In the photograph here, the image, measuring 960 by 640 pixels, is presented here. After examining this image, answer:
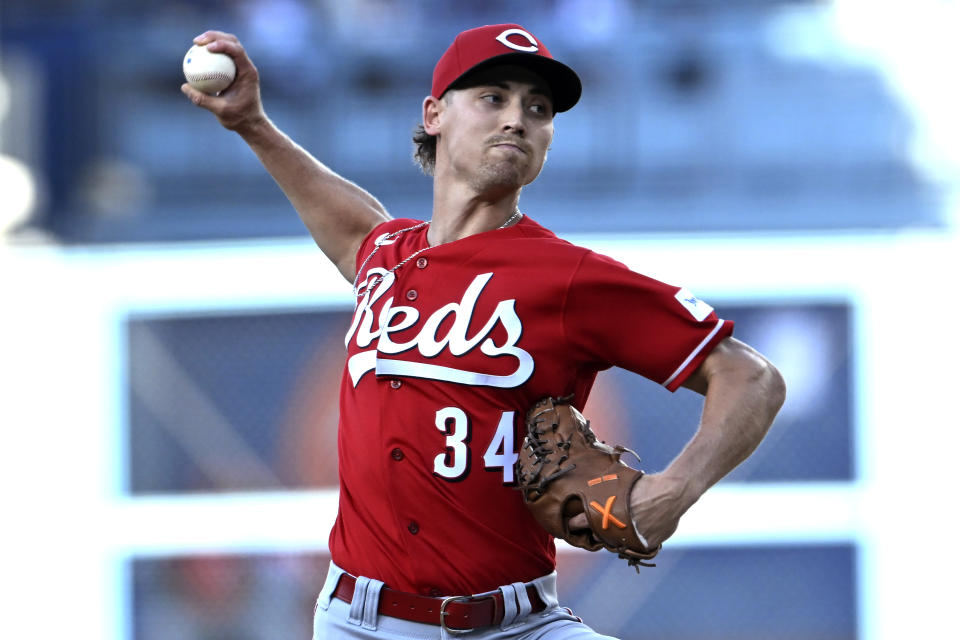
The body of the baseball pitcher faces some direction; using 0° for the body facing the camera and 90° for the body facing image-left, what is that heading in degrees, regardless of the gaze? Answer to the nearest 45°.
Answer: approximately 0°
